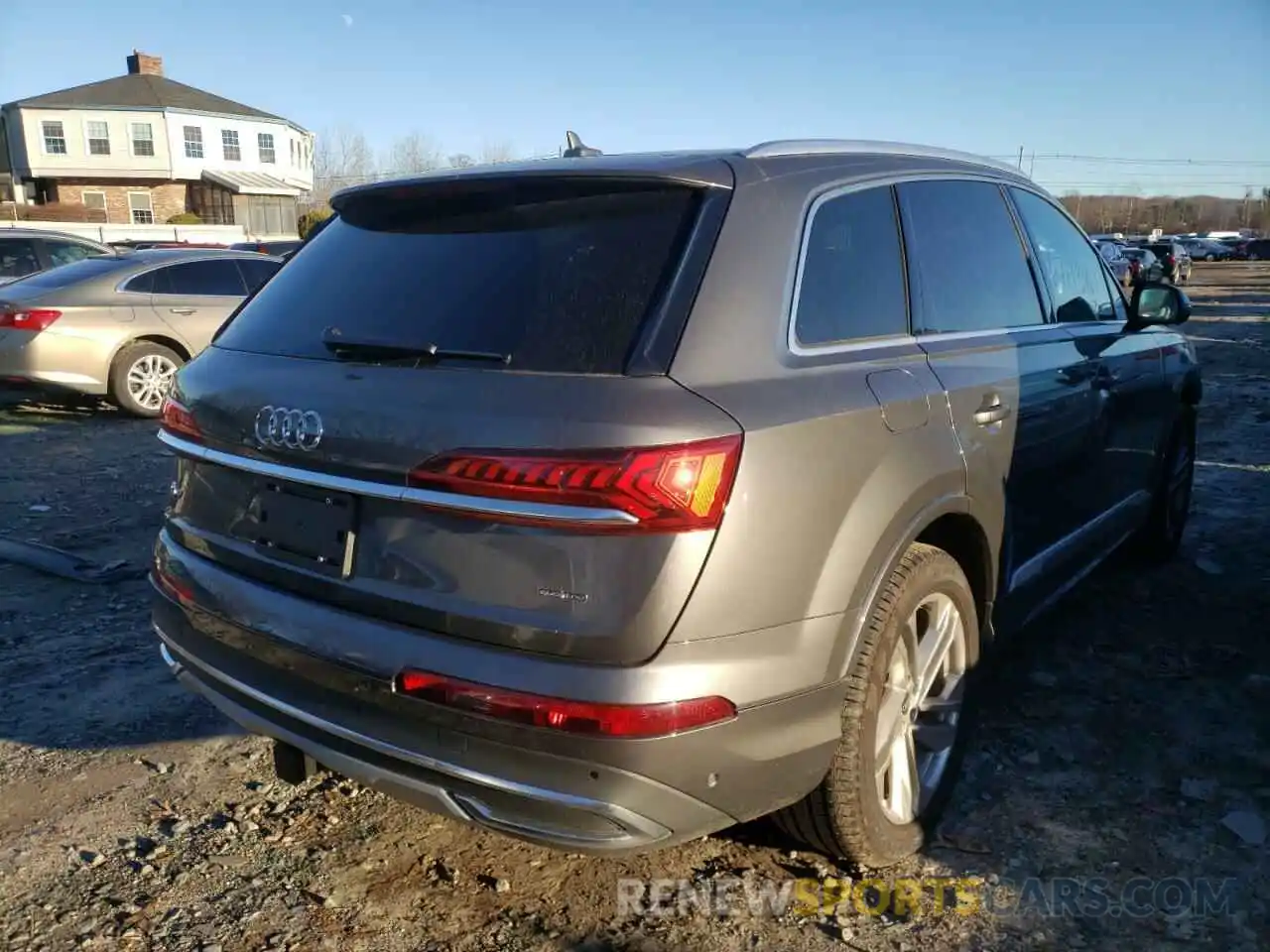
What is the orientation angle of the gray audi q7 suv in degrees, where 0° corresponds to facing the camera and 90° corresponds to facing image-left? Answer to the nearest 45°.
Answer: approximately 225°

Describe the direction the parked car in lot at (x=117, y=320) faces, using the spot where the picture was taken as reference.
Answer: facing away from the viewer and to the right of the viewer

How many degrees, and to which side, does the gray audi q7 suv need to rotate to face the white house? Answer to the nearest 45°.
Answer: approximately 90° to its left

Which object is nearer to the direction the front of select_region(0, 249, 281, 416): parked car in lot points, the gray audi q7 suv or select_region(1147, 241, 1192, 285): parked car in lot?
the parked car in lot

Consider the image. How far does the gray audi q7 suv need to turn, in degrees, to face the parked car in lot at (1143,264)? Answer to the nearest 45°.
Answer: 0° — it already faces it

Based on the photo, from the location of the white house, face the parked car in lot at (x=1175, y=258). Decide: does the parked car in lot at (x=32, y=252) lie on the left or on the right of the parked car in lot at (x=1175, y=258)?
right

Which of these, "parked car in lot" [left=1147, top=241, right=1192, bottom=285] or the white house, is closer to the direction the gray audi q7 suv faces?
the parked car in lot

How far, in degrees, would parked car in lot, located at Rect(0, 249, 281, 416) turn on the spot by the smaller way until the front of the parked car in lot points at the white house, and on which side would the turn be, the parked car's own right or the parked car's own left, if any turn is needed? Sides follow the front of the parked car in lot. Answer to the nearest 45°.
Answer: approximately 45° to the parked car's own left
